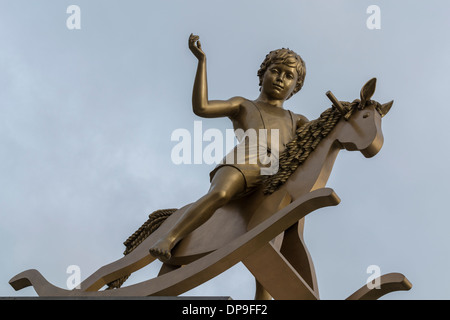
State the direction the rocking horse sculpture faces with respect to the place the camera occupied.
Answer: facing the viewer and to the right of the viewer
